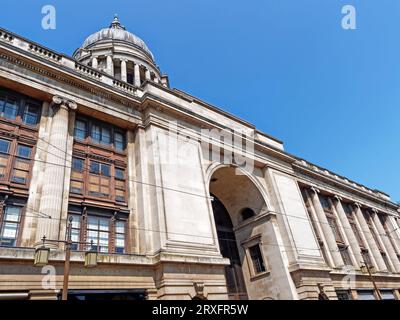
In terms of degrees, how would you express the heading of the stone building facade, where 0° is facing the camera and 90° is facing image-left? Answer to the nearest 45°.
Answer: approximately 315°
